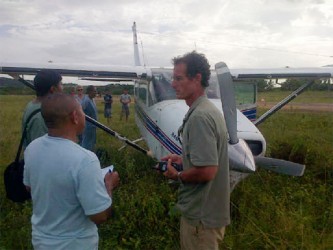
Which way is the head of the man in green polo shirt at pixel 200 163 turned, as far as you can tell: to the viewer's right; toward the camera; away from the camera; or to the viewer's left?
to the viewer's left

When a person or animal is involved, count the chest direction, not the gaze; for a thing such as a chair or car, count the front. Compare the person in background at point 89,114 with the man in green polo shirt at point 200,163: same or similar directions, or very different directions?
very different directions

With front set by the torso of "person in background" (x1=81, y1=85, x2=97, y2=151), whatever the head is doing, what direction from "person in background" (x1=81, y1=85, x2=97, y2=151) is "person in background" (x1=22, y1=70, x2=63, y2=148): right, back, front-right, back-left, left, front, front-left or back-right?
right

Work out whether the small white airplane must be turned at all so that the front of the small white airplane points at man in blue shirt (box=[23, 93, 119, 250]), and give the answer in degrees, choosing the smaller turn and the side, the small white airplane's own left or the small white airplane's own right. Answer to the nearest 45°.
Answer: approximately 45° to the small white airplane's own right

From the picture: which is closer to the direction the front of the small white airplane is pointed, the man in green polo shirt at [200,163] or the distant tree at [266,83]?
the man in green polo shirt

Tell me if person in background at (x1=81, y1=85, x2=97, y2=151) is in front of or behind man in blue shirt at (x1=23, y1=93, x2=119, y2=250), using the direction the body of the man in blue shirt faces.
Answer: in front

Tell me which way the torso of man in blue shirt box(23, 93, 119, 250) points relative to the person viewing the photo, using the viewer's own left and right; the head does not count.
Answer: facing away from the viewer and to the right of the viewer

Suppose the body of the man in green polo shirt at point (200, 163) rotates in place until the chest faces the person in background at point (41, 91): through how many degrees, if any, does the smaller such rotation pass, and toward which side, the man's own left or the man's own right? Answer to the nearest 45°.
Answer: approximately 45° to the man's own right

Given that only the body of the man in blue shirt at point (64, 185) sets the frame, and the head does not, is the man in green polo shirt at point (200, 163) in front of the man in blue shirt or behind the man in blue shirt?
in front

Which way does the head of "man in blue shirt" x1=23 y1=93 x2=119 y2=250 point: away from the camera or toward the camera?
away from the camera

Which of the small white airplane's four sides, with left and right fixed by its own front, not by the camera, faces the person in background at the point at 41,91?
right

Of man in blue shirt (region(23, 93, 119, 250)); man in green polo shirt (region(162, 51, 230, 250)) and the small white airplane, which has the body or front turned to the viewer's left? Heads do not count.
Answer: the man in green polo shirt

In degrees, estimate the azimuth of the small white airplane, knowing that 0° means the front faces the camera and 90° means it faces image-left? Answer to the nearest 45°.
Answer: approximately 315°

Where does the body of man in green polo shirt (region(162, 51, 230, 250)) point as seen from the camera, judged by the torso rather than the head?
to the viewer's left
